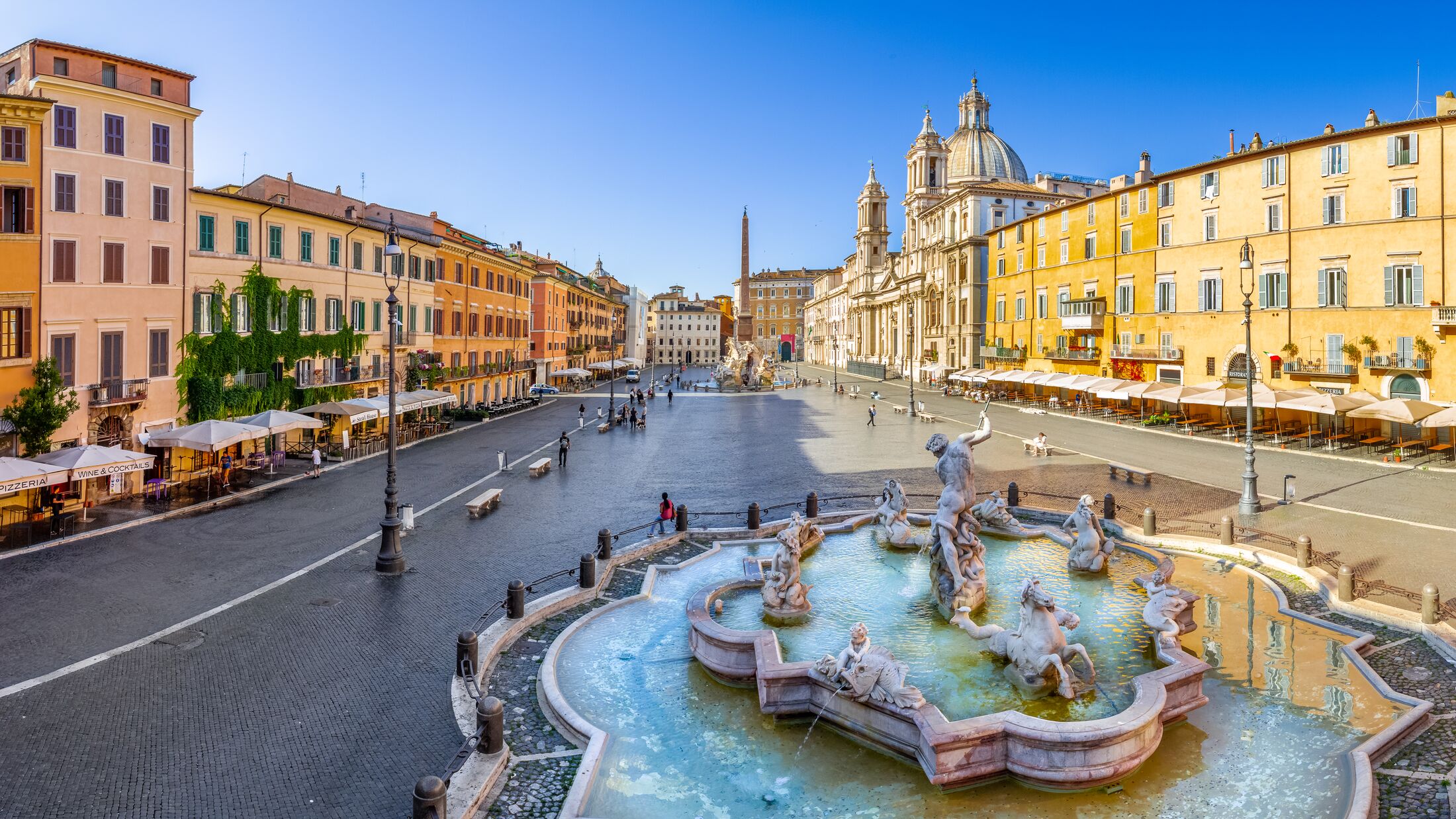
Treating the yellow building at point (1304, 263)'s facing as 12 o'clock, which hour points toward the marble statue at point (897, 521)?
The marble statue is roughly at 11 o'clock from the yellow building.

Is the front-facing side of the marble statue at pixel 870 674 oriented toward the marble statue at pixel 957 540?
no

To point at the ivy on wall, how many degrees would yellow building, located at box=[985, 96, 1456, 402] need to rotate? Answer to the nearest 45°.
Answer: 0° — it already faces it

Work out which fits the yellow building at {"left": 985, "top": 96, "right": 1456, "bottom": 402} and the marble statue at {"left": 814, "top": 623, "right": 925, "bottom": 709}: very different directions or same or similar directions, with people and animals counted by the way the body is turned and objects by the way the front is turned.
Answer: same or similar directions

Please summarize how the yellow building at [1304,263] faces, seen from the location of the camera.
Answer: facing the viewer and to the left of the viewer

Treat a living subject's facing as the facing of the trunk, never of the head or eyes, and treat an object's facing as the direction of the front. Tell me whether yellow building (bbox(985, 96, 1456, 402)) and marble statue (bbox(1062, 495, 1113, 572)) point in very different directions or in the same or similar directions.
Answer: very different directions

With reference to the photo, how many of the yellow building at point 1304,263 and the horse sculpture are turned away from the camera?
0

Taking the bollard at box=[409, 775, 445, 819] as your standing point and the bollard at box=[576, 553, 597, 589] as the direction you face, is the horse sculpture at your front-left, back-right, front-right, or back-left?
front-right

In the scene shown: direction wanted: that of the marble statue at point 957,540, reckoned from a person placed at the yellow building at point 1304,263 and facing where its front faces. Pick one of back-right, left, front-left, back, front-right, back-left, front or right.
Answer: front-left
